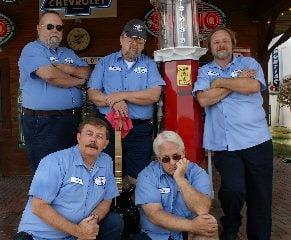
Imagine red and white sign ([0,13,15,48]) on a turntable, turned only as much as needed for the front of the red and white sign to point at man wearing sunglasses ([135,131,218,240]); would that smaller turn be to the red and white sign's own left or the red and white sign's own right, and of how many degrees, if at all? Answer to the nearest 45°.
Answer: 0° — it already faces them

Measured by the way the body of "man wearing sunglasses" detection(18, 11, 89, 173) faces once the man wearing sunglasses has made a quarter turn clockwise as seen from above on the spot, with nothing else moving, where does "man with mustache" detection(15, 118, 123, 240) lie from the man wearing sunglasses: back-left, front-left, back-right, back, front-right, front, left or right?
front-left

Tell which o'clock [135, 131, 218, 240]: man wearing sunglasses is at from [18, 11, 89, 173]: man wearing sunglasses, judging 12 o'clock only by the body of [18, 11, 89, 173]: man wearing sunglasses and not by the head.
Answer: [135, 131, 218, 240]: man wearing sunglasses is roughly at 12 o'clock from [18, 11, 89, 173]: man wearing sunglasses.

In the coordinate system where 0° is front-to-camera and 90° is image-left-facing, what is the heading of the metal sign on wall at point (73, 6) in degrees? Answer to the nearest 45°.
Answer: approximately 0°

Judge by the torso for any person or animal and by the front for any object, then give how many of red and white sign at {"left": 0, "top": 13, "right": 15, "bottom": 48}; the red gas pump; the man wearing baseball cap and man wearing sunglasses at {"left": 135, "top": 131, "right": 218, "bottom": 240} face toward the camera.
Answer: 4

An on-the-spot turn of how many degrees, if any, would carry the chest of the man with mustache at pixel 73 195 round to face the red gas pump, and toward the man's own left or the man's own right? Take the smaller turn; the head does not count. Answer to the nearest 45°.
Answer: approximately 90° to the man's own left

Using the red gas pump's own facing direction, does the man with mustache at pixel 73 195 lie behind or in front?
in front

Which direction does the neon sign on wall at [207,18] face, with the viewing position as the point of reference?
facing the viewer

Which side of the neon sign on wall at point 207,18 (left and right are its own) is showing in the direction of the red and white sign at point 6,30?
right

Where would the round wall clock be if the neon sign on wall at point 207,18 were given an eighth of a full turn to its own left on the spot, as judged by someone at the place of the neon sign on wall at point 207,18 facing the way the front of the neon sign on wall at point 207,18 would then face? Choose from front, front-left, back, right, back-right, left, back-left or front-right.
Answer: back-right

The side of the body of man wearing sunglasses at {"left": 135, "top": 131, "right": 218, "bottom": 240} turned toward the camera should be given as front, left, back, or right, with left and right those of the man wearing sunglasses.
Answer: front
